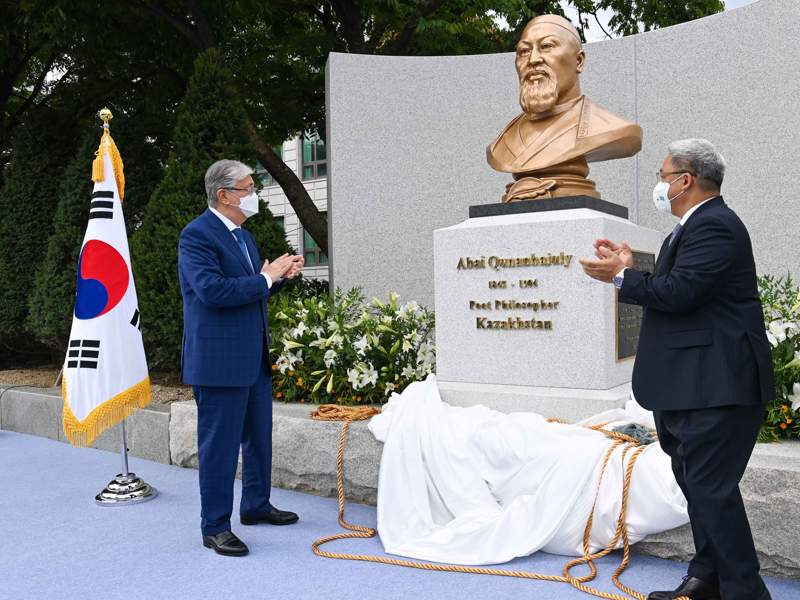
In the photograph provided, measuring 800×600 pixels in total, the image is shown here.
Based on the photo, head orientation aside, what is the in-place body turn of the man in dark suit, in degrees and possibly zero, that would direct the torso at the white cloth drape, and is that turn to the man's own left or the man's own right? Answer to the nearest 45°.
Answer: approximately 45° to the man's own right

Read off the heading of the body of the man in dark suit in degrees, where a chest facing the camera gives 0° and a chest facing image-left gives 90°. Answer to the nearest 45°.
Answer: approximately 90°

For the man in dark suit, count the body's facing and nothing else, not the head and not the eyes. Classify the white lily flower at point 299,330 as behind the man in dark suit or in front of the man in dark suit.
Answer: in front

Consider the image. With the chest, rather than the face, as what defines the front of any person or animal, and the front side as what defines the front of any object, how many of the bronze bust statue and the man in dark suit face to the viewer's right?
0

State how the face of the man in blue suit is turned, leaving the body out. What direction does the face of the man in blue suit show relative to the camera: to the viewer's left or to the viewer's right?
to the viewer's right

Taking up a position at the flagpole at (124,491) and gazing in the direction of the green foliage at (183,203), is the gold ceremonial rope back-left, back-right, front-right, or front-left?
back-right

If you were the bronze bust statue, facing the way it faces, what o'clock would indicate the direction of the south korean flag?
The south korean flag is roughly at 1 o'clock from the bronze bust statue.

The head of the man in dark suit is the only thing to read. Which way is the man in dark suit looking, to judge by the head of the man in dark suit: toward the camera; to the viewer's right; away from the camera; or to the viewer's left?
to the viewer's left

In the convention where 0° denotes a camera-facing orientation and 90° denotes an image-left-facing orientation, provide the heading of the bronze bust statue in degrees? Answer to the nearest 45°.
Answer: approximately 45°

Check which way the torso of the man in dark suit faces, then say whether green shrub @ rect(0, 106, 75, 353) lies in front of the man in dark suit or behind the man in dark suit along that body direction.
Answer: in front
